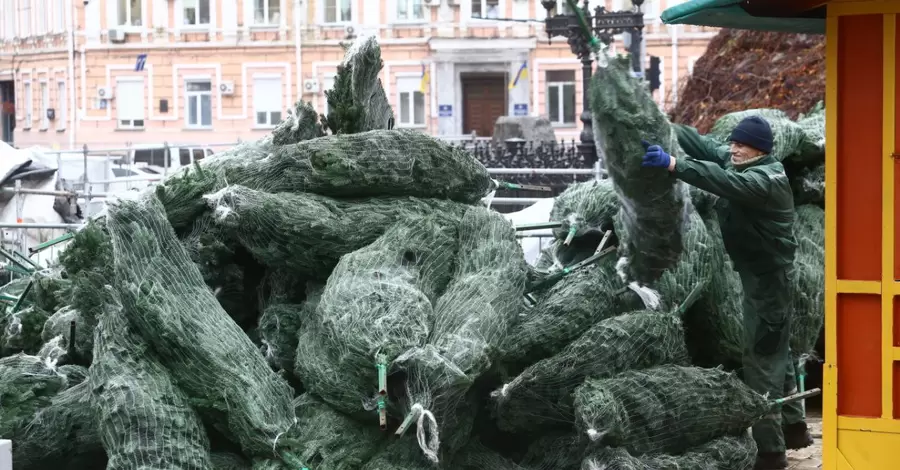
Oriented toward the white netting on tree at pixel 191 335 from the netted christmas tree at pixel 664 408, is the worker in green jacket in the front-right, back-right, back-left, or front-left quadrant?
back-right

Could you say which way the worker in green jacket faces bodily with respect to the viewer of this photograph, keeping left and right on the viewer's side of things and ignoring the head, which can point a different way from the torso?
facing to the left of the viewer

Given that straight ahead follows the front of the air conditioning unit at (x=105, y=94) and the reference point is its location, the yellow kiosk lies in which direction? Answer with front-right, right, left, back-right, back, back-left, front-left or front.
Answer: front

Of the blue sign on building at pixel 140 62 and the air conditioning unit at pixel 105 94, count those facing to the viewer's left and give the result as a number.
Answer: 0

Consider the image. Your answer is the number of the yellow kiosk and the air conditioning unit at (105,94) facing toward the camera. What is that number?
1

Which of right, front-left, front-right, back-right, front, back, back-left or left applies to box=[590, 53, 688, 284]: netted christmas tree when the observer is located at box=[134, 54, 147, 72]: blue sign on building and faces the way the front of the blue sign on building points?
front

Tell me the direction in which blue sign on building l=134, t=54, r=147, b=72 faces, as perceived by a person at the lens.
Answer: facing the viewer

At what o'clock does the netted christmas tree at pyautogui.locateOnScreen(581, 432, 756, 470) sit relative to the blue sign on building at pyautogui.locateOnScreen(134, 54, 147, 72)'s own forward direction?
The netted christmas tree is roughly at 12 o'clock from the blue sign on building.

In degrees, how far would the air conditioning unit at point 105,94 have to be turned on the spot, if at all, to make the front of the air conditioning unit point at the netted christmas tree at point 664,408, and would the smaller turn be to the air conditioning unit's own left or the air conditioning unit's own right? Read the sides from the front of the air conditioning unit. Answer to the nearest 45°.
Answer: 0° — it already faces it

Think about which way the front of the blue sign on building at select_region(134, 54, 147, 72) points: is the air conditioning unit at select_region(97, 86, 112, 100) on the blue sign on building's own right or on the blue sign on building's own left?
on the blue sign on building's own right

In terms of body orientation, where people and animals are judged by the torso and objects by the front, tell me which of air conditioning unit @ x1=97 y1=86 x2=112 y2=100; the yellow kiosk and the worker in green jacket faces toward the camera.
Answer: the air conditioning unit

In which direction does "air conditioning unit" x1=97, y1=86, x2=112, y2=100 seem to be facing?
toward the camera

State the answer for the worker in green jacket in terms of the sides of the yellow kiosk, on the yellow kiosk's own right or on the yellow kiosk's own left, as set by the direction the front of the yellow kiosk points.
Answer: on the yellow kiosk's own right

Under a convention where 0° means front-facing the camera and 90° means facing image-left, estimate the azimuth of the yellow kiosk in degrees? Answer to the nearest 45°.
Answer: approximately 90°

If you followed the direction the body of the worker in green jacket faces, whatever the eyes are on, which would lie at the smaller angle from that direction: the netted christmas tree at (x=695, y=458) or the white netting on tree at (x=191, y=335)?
the white netting on tree

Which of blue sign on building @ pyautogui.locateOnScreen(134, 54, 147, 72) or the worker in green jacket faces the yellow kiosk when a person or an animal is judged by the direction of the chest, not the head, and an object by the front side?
the blue sign on building

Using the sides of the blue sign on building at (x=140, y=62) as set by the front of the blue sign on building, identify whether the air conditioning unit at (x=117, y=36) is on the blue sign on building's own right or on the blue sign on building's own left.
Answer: on the blue sign on building's own right

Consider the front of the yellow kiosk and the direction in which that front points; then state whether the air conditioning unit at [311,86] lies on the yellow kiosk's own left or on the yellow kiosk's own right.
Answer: on the yellow kiosk's own right
